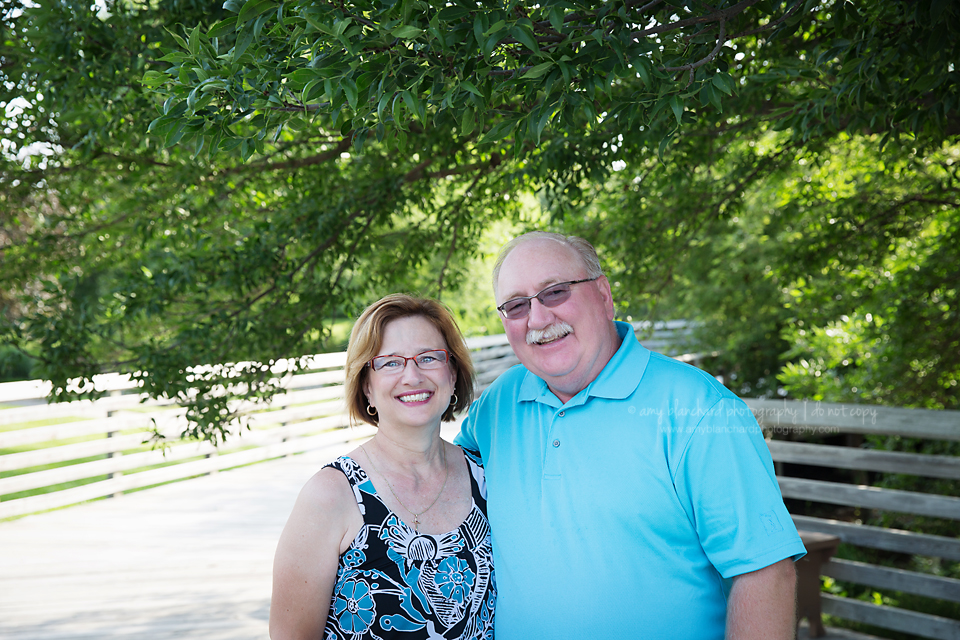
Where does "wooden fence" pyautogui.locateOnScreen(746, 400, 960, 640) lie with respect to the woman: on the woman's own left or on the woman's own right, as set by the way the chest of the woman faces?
on the woman's own left

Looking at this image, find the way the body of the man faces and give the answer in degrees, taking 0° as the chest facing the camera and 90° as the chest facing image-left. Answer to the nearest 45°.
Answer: approximately 45°

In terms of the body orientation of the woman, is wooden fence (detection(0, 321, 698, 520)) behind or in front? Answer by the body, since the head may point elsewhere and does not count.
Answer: behind

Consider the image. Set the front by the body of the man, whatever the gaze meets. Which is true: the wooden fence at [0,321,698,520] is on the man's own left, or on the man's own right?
on the man's own right

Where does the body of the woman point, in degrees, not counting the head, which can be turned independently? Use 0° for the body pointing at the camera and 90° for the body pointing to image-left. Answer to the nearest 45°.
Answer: approximately 315°
